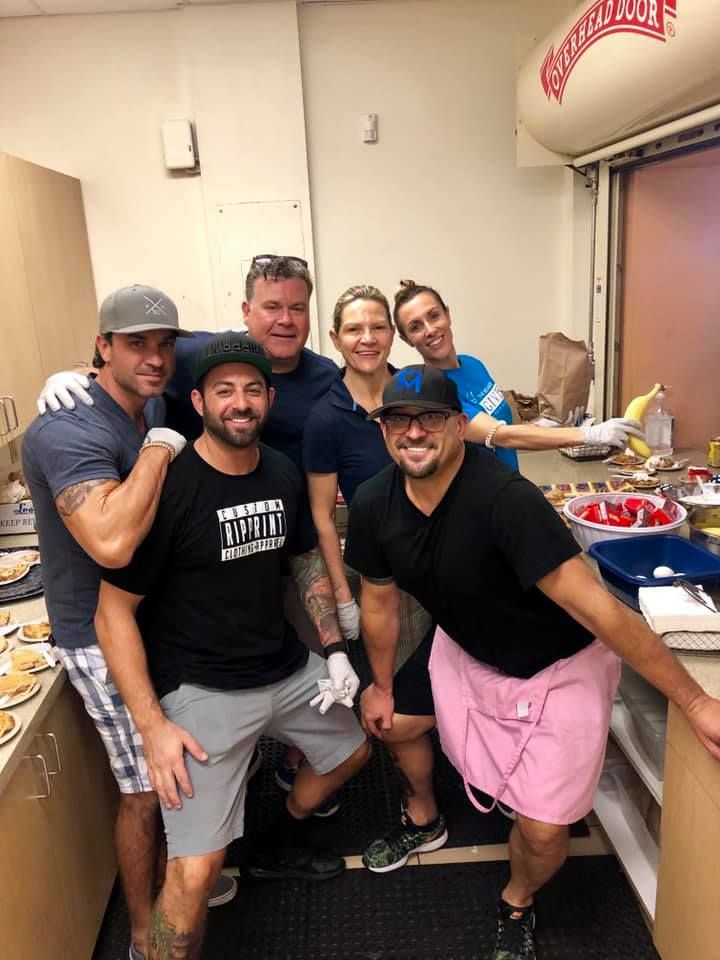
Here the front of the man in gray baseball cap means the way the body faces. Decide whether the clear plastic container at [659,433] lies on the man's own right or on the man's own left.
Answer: on the man's own left

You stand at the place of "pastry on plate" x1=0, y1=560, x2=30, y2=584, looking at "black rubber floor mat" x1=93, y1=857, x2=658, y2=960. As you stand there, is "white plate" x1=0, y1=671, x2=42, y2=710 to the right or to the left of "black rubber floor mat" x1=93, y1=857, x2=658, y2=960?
right

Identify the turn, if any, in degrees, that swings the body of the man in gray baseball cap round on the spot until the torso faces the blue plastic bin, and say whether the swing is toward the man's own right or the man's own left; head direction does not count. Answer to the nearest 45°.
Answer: approximately 45° to the man's own left

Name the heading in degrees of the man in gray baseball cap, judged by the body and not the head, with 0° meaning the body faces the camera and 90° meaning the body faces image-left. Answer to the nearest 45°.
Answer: approximately 315°

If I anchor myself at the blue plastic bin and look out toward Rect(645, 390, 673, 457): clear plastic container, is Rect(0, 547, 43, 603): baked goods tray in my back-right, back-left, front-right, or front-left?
back-left

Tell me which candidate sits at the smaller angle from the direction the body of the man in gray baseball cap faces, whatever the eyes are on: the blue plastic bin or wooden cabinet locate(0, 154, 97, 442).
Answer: the blue plastic bin
